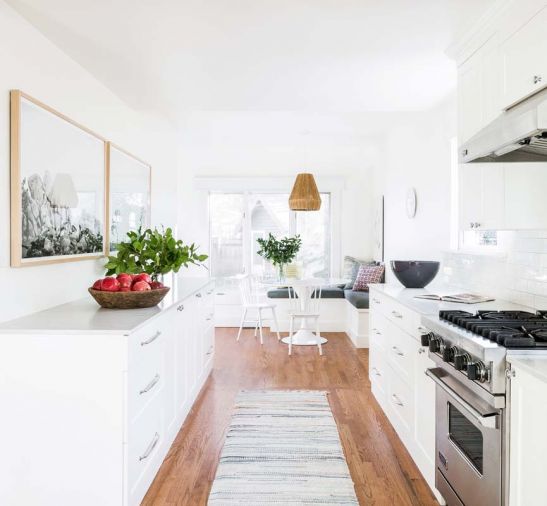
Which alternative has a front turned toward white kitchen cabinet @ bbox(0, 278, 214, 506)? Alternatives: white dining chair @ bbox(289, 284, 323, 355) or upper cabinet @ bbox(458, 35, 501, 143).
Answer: the upper cabinet

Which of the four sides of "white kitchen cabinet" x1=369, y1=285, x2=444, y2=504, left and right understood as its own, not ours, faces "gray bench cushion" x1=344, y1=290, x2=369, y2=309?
right

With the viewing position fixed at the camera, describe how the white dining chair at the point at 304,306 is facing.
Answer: facing away from the viewer

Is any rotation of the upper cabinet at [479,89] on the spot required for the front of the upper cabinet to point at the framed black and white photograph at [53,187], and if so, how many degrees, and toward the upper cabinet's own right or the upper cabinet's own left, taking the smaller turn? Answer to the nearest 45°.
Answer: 0° — it already faces it

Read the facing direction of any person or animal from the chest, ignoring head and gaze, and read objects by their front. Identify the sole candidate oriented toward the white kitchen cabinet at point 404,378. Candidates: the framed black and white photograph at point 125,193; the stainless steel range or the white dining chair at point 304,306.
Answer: the framed black and white photograph

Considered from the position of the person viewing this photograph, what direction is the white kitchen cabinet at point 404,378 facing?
facing to the left of the viewer

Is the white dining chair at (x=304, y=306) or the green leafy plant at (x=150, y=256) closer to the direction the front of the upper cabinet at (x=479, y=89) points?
the green leafy plant

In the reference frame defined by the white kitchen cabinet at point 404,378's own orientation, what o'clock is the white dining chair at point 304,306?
The white dining chair is roughly at 2 o'clock from the white kitchen cabinet.

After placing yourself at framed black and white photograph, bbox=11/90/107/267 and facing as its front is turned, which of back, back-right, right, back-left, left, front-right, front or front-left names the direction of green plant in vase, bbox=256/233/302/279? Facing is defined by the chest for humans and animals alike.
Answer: left

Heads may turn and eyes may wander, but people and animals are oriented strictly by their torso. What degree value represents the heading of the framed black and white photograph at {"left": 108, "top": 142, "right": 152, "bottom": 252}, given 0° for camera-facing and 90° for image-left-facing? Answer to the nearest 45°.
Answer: approximately 315°
